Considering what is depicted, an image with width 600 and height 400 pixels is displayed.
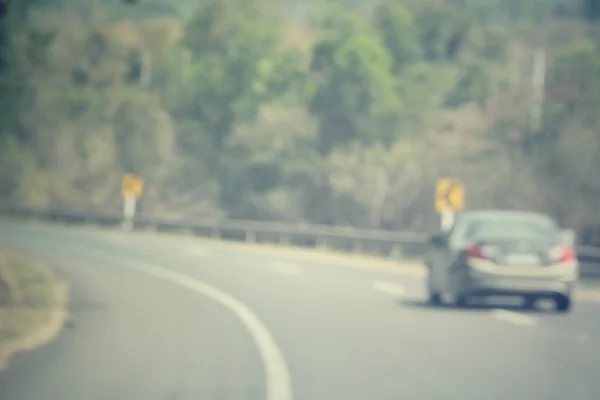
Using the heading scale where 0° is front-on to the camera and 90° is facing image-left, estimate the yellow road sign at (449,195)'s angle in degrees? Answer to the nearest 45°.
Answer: approximately 0°

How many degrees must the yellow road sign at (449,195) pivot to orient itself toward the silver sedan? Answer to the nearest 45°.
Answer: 0° — it already faces it
